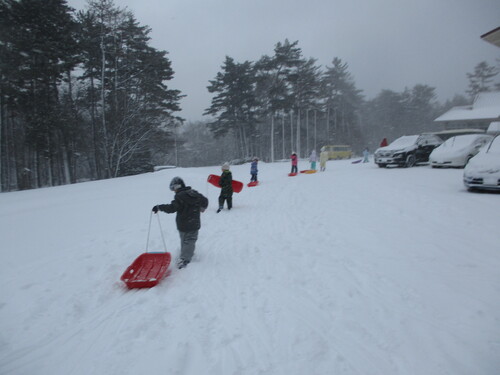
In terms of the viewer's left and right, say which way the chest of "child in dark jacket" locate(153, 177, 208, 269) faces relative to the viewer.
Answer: facing away from the viewer and to the left of the viewer

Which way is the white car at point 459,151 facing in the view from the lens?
facing the viewer and to the left of the viewer

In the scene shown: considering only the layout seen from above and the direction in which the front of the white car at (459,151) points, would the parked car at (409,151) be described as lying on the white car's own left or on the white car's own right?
on the white car's own right

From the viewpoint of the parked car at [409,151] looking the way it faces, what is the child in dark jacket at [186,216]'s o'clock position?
The child in dark jacket is roughly at 11 o'clock from the parked car.

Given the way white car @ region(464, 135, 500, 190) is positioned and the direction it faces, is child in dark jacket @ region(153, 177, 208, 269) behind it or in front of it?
in front

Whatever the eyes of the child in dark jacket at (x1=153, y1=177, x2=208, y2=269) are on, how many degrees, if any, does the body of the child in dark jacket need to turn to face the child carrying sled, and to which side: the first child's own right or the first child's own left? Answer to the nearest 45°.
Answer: approximately 45° to the first child's own right

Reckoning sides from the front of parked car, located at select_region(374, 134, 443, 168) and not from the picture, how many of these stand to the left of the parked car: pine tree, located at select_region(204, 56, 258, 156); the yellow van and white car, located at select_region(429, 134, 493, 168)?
1

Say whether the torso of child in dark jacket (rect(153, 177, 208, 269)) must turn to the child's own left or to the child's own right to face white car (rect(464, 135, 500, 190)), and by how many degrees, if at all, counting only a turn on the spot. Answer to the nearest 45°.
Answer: approximately 135° to the child's own right

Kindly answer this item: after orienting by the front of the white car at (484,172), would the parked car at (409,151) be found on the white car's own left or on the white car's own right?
on the white car's own right
